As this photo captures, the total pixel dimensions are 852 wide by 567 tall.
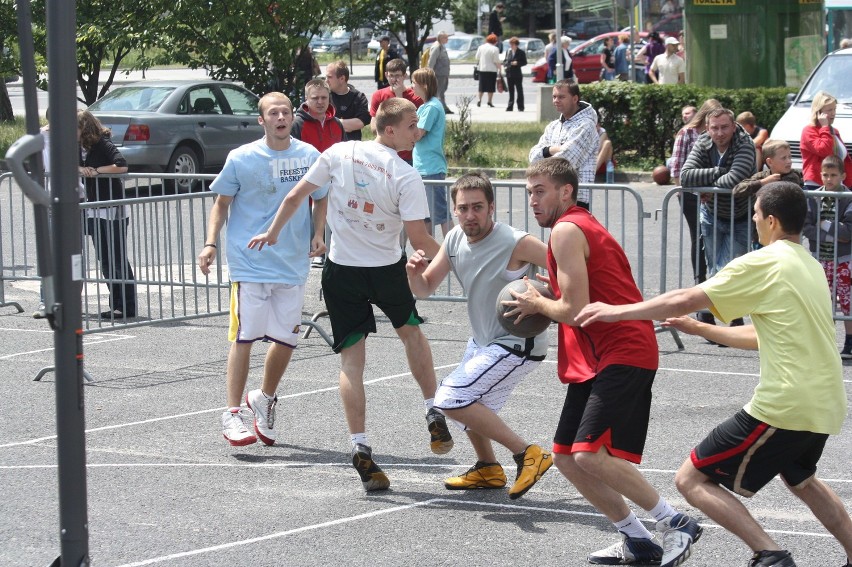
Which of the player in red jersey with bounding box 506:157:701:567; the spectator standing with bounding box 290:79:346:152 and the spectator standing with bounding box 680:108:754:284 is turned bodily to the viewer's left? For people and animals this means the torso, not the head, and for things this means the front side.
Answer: the player in red jersey

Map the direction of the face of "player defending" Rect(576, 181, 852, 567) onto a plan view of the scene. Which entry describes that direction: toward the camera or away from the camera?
away from the camera

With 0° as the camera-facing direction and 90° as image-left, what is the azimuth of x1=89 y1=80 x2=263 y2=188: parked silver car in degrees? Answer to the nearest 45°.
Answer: approximately 225°

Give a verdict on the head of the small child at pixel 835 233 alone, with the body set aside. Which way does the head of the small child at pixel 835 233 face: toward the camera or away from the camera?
toward the camera

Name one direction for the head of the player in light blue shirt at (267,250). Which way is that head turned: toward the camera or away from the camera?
toward the camera

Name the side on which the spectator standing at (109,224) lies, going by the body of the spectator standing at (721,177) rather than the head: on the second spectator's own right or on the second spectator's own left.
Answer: on the second spectator's own right

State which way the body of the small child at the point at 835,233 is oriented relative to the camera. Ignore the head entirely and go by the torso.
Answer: toward the camera

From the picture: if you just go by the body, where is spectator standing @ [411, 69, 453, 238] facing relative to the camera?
to the viewer's left

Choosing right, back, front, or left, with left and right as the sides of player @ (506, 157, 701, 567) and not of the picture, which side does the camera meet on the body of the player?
left

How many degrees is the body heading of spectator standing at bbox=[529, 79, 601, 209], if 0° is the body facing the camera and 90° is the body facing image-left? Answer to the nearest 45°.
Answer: approximately 45°

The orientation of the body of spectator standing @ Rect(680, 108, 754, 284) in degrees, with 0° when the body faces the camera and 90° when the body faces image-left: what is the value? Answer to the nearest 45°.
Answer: approximately 0°

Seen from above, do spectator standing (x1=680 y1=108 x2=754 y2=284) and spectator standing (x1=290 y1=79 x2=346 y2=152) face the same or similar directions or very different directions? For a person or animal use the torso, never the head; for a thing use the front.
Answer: same or similar directions

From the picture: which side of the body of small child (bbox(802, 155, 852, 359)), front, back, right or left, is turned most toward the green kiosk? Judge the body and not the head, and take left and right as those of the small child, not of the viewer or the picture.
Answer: back

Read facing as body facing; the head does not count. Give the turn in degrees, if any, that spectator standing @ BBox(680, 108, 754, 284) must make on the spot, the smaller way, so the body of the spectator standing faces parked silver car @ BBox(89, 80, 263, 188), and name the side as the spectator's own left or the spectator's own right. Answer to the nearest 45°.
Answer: approximately 135° to the spectator's own right

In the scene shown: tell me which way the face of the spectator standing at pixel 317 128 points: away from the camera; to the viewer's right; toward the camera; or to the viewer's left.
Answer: toward the camera

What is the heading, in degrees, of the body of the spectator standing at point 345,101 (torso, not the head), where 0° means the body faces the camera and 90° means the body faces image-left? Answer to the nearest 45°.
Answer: approximately 45°

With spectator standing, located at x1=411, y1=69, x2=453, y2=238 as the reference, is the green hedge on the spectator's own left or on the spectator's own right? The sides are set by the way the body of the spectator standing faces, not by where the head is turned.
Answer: on the spectator's own right

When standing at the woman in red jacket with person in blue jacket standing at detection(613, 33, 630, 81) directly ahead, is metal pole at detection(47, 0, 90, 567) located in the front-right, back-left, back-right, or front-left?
back-left
